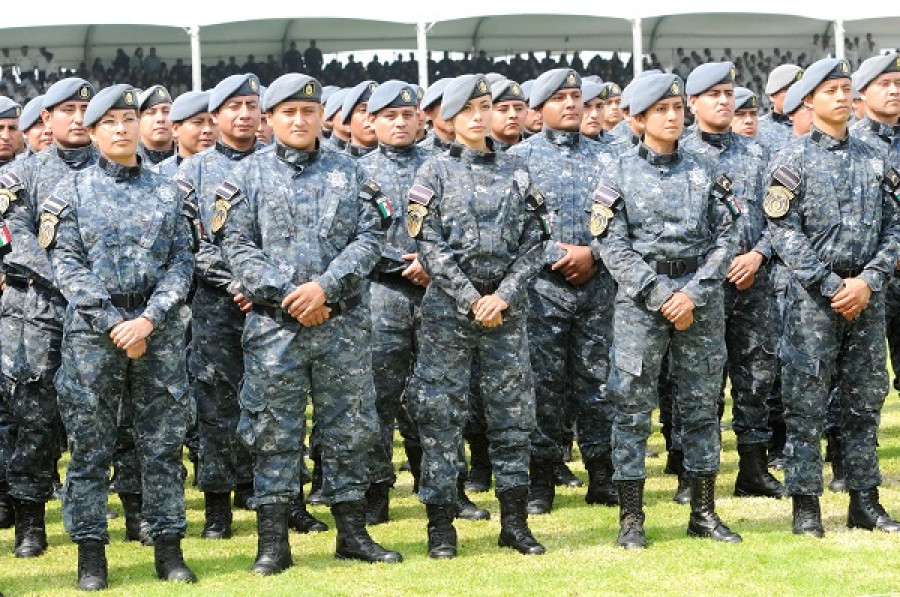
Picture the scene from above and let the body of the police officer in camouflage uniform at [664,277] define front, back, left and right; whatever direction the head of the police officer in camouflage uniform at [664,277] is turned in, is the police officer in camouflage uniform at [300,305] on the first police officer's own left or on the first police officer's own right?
on the first police officer's own right

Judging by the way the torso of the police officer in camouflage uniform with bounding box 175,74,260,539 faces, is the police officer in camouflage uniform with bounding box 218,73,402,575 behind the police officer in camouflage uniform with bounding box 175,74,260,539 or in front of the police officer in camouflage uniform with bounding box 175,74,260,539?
in front

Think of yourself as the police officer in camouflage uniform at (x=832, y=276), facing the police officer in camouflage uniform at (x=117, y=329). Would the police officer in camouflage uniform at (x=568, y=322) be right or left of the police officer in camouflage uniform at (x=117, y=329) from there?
right

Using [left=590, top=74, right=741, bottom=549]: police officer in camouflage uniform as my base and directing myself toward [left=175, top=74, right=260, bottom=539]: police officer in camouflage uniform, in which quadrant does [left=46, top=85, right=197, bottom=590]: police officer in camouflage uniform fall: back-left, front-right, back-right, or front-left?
front-left

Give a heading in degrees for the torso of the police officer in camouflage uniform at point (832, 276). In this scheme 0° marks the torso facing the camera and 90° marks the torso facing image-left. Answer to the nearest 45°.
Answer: approximately 315°

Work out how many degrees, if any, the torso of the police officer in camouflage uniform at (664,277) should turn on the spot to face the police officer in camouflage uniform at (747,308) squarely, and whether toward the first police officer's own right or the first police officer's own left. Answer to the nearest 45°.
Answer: approximately 135° to the first police officer's own left

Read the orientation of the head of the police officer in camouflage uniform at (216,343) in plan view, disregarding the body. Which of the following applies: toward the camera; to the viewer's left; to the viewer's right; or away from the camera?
toward the camera

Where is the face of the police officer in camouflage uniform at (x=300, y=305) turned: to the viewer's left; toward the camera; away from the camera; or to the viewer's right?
toward the camera

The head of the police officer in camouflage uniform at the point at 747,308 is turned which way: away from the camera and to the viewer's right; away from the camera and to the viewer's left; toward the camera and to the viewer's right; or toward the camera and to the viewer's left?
toward the camera and to the viewer's right

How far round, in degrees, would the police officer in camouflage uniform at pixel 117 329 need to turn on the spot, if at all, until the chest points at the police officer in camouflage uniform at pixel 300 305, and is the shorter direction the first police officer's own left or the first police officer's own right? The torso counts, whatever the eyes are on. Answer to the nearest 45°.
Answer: approximately 45° to the first police officer's own left

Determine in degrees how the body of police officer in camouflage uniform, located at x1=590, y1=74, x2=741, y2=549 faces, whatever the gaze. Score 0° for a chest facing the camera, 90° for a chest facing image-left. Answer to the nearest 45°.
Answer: approximately 315°

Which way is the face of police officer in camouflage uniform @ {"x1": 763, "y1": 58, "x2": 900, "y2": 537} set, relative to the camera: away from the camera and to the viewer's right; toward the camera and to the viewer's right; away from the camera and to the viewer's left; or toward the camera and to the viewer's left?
toward the camera and to the viewer's right

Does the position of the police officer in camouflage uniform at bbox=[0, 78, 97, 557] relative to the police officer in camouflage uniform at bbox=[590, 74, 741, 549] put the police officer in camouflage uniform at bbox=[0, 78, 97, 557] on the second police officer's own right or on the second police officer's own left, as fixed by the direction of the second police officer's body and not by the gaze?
on the second police officer's own right

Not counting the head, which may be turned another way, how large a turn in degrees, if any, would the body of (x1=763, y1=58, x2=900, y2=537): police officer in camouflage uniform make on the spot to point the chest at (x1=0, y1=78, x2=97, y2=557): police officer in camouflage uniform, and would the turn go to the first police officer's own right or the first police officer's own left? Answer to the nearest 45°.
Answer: approximately 135° to the first police officer's own right

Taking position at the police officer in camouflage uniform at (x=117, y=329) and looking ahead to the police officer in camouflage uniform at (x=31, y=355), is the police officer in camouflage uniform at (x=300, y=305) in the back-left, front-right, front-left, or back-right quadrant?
back-right
